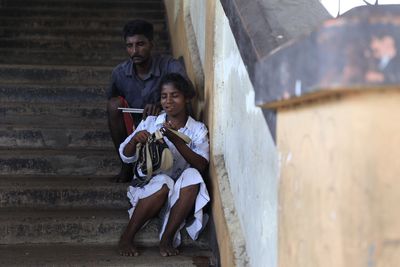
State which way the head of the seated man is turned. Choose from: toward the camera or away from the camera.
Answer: toward the camera

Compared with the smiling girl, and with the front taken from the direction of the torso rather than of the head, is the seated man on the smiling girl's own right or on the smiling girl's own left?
on the smiling girl's own right

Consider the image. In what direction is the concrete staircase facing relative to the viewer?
toward the camera

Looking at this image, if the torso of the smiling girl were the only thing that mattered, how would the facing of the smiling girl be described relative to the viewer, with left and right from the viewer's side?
facing the viewer and to the left of the viewer
